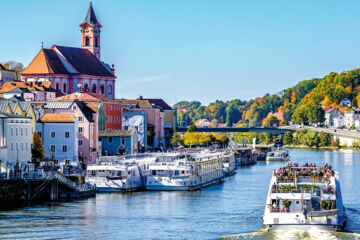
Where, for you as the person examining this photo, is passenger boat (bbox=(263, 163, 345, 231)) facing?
facing away from the viewer
